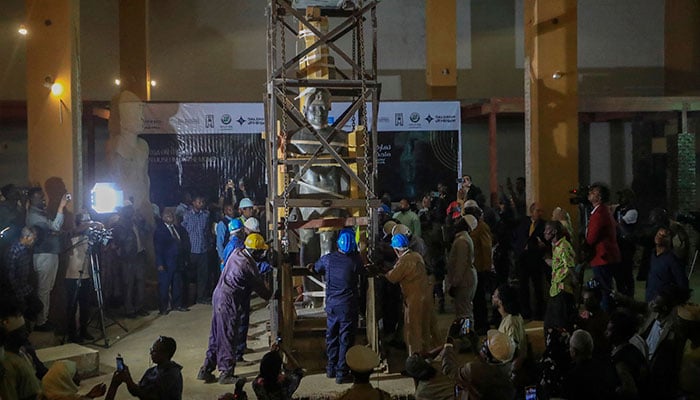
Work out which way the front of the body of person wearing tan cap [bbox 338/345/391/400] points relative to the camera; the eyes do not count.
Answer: away from the camera

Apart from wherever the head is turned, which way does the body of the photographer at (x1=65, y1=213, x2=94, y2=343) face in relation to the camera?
to the viewer's right

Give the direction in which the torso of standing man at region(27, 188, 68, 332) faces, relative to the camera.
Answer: to the viewer's right

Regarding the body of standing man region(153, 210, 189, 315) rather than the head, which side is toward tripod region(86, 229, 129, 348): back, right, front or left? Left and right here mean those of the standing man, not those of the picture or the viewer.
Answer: right

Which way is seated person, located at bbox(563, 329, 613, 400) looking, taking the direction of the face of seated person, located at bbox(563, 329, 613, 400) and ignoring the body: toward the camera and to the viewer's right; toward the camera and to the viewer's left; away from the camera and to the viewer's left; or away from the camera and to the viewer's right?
away from the camera and to the viewer's left

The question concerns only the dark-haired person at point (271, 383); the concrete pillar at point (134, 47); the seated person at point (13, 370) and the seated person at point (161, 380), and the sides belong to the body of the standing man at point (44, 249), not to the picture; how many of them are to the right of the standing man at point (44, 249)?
3

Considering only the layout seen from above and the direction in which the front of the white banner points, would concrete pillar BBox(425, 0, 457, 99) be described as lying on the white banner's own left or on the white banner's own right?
on the white banner's own left

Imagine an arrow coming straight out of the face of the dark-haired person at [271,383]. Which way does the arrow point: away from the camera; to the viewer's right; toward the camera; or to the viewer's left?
away from the camera

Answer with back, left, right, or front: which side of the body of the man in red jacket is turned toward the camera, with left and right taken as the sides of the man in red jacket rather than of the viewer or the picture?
left
